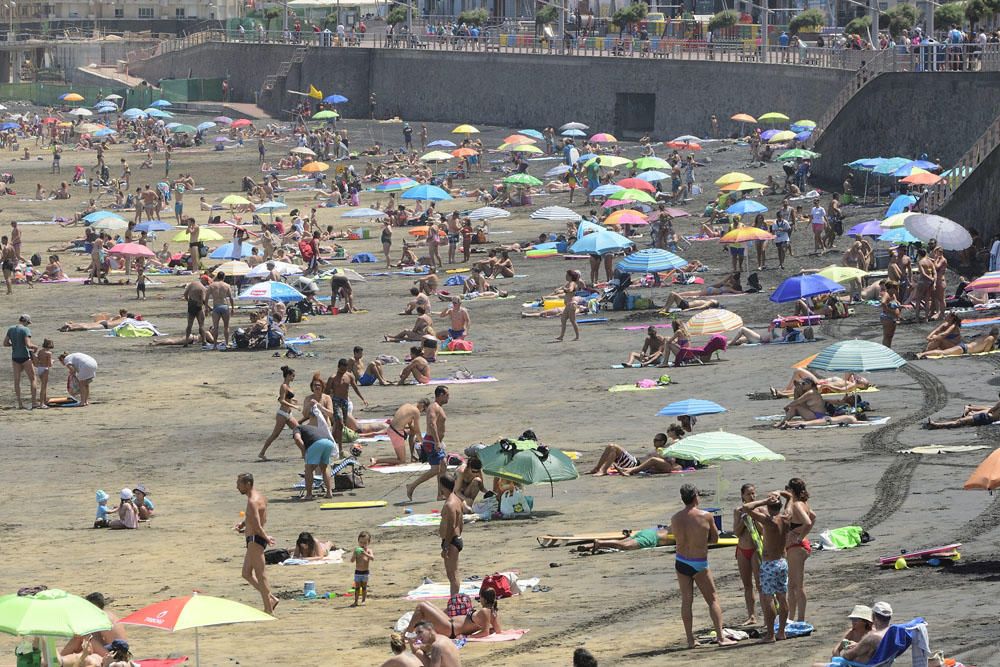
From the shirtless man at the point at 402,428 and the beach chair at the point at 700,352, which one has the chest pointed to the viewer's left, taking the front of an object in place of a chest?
the beach chair

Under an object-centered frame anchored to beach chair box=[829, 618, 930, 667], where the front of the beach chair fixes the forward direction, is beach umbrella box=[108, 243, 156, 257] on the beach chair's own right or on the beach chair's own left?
on the beach chair's own right

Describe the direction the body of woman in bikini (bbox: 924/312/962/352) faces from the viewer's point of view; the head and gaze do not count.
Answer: to the viewer's left

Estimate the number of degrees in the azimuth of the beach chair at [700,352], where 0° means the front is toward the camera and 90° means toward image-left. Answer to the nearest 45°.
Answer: approximately 90°

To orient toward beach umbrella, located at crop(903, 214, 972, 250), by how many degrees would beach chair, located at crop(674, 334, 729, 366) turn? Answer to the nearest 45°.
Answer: approximately 135° to its right

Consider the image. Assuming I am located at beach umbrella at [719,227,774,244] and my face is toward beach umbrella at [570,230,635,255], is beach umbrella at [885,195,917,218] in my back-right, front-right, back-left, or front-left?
back-right

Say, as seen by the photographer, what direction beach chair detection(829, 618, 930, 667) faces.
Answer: facing to the left of the viewer

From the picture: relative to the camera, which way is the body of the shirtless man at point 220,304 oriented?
away from the camera

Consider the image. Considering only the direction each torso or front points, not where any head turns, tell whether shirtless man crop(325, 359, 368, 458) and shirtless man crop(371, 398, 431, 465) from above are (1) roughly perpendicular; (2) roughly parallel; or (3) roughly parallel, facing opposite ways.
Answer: roughly perpendicular
